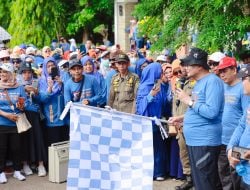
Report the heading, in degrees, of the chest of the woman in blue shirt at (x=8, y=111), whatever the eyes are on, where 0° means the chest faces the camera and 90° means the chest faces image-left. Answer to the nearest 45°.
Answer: approximately 0°

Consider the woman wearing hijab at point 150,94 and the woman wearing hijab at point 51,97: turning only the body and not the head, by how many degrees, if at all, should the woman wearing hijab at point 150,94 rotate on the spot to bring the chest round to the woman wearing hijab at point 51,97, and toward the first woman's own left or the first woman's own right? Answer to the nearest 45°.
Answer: approximately 180°

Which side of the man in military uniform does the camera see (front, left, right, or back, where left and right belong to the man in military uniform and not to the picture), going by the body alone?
front

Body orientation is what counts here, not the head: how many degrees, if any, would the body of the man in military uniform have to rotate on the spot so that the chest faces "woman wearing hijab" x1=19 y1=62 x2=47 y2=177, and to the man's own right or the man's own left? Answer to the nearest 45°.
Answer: approximately 90° to the man's own right

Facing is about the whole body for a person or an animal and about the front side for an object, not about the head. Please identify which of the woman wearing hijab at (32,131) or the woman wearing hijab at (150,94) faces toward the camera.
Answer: the woman wearing hijab at (32,131)

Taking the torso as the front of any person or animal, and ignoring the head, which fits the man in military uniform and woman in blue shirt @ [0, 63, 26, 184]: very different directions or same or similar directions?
same or similar directions

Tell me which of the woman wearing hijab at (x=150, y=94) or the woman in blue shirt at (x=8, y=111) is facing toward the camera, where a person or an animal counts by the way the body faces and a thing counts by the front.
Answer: the woman in blue shirt

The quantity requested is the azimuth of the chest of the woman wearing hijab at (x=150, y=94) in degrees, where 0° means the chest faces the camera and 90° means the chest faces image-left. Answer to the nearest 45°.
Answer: approximately 270°

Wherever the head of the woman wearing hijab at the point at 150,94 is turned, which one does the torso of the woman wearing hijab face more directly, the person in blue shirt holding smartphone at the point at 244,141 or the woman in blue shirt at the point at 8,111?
the person in blue shirt holding smartphone

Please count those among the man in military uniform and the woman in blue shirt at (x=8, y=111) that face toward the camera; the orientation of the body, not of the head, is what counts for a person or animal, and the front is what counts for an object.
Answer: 2

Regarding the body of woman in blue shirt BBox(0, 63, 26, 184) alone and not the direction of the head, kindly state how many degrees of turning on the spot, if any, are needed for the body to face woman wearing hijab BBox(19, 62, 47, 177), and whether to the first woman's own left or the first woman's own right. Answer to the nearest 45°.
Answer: approximately 135° to the first woman's own left

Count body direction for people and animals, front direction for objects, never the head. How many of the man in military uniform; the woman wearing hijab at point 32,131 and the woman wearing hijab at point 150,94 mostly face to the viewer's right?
1

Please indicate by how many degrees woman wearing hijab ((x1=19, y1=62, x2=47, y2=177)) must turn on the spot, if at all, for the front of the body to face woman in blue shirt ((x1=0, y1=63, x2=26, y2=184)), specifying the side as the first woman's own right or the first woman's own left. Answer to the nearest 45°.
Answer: approximately 45° to the first woman's own right

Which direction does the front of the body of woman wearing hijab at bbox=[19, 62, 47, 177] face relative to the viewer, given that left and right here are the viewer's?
facing the viewer

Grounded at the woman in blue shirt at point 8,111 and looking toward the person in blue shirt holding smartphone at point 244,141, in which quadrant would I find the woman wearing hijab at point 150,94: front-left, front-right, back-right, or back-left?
front-left
